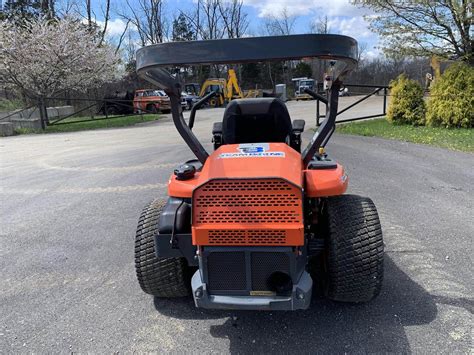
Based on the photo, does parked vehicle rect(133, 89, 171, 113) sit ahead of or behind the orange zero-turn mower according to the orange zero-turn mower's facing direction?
ahead

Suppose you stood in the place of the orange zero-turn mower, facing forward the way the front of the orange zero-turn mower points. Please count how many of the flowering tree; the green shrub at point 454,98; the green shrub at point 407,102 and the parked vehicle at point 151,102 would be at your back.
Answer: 0

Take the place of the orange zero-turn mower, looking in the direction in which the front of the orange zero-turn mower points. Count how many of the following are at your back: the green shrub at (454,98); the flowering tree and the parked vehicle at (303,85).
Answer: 0

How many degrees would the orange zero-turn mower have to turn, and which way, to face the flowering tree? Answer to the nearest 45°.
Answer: approximately 45° to its left

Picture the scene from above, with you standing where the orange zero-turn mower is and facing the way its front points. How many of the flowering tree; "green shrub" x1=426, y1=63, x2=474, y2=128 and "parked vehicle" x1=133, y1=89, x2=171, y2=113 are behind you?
0

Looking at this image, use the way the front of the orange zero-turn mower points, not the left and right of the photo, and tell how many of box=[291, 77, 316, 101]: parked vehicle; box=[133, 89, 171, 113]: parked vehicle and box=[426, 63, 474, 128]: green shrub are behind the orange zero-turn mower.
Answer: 0

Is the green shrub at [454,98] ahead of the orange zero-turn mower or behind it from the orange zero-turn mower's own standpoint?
ahead

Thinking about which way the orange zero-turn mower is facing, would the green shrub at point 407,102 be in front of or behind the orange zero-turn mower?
in front

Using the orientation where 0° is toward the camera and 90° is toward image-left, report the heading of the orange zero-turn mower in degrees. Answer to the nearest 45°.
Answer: approximately 180°

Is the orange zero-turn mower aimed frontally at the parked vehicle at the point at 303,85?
yes
